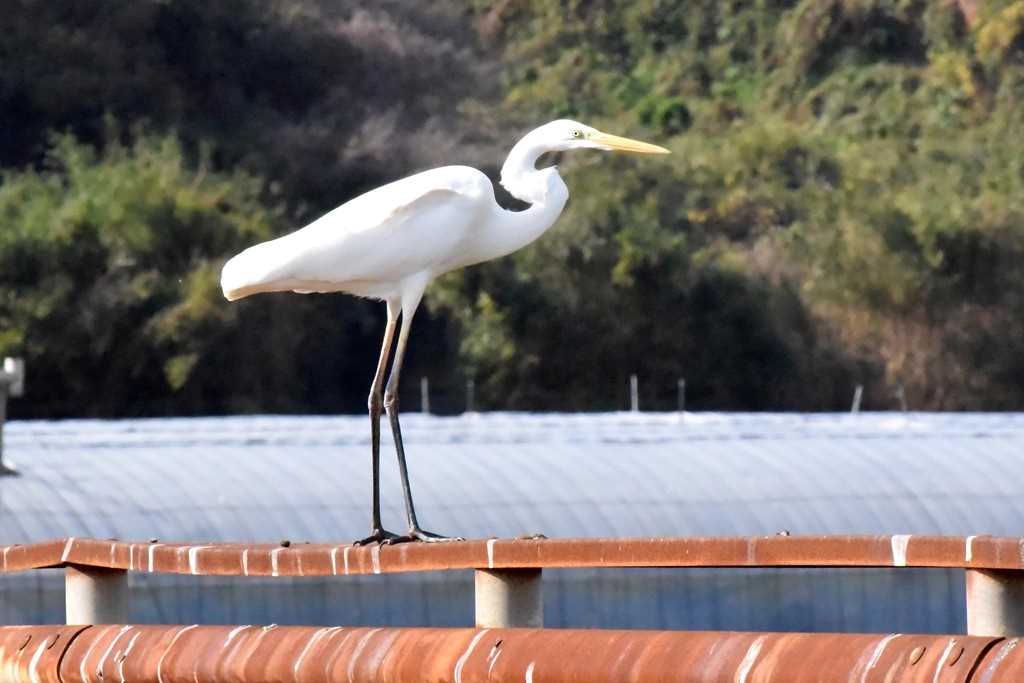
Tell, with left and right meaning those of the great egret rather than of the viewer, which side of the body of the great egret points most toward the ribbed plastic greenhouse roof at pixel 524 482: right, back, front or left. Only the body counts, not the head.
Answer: left

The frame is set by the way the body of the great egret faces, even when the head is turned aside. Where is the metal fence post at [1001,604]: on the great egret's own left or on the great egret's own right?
on the great egret's own right

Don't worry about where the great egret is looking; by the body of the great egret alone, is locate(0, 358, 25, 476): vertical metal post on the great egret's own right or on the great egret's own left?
on the great egret's own left

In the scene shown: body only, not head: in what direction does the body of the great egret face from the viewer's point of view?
to the viewer's right
